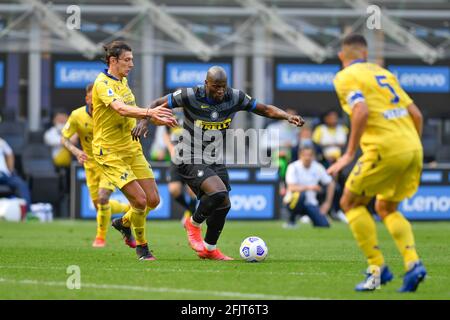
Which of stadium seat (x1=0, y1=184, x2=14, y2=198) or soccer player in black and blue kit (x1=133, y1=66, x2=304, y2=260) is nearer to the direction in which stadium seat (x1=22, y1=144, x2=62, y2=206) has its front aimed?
the soccer player in black and blue kit

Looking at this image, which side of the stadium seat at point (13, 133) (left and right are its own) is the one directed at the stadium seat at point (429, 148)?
left

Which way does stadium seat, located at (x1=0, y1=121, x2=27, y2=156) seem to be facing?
toward the camera

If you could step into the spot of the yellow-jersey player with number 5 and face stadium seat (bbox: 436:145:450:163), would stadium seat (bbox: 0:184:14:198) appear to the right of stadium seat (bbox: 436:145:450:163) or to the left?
left

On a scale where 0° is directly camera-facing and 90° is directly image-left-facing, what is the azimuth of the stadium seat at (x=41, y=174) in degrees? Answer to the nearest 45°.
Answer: approximately 315°

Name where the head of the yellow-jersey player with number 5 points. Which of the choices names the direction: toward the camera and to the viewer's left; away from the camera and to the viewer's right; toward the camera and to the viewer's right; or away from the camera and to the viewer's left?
away from the camera and to the viewer's left

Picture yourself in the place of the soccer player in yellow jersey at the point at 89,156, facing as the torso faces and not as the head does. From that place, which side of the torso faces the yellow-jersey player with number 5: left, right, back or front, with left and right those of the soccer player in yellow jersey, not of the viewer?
front

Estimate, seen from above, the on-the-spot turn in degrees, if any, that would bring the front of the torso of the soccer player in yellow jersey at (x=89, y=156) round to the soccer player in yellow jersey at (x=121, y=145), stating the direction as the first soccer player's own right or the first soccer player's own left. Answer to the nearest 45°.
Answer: approximately 45° to the first soccer player's own right

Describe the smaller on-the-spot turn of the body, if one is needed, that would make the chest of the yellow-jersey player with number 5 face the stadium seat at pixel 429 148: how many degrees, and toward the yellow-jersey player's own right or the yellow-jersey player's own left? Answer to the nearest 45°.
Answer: approximately 45° to the yellow-jersey player's own right

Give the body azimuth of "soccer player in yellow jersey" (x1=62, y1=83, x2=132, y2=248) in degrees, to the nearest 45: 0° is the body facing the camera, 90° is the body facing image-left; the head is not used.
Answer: approximately 315°

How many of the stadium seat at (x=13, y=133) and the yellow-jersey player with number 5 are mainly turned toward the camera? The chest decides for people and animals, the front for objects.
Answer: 1
